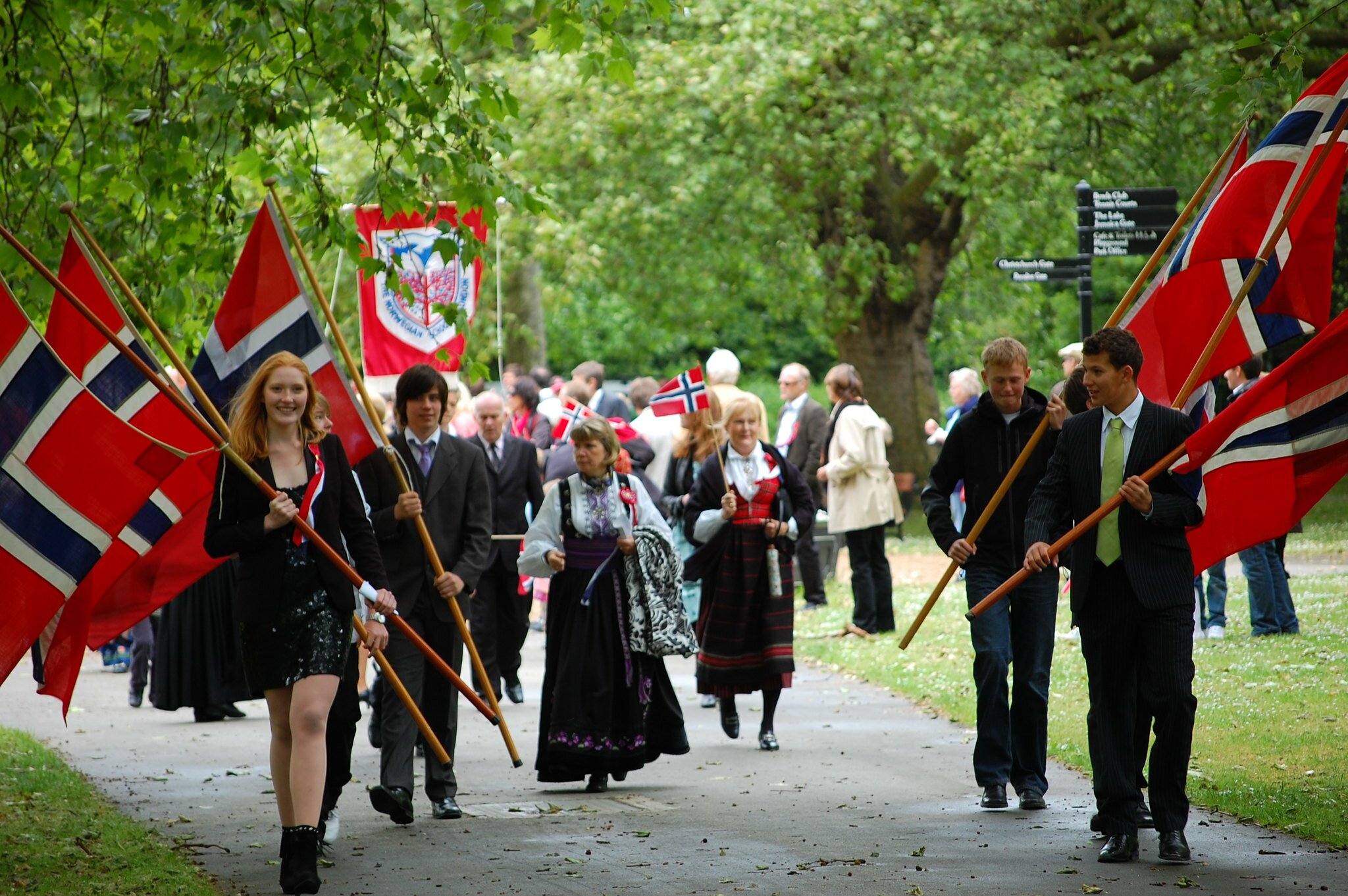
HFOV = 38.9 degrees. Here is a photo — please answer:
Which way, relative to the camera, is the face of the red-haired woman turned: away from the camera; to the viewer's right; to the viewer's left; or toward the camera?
toward the camera

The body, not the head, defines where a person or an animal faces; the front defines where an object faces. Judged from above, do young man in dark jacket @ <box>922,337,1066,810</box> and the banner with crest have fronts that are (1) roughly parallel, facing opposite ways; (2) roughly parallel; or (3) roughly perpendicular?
roughly parallel

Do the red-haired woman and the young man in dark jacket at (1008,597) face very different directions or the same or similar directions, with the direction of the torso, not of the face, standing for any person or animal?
same or similar directions

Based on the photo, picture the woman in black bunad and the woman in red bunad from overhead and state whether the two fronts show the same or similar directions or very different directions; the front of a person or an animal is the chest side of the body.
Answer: same or similar directions

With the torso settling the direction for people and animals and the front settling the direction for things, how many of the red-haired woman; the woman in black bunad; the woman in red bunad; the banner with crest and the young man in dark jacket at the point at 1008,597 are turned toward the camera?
5

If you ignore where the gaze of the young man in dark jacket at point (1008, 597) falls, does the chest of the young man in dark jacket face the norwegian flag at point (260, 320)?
no

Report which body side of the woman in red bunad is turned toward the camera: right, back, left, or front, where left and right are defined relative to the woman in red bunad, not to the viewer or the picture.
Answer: front

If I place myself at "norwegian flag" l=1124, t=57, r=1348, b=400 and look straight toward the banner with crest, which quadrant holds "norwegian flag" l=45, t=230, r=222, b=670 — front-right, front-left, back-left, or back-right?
front-left

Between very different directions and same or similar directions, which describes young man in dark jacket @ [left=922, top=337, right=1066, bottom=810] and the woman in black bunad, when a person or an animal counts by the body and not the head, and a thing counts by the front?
same or similar directions

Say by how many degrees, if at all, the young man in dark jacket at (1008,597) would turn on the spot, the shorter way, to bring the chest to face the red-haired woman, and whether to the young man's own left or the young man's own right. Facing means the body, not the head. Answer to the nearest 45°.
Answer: approximately 45° to the young man's own right

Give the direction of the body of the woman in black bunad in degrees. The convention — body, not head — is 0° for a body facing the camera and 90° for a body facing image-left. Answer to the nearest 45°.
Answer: approximately 0°

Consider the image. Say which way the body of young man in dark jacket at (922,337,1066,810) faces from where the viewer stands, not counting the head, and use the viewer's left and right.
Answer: facing the viewer

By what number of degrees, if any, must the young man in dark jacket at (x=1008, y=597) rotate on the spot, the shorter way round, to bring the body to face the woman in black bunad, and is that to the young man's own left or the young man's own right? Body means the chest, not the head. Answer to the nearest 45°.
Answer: approximately 90° to the young man's own right

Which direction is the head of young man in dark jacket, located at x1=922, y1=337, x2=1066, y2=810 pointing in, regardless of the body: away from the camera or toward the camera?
toward the camera

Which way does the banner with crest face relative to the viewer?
toward the camera

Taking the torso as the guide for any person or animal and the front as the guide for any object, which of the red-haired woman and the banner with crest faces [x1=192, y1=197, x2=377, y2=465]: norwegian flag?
the banner with crest
